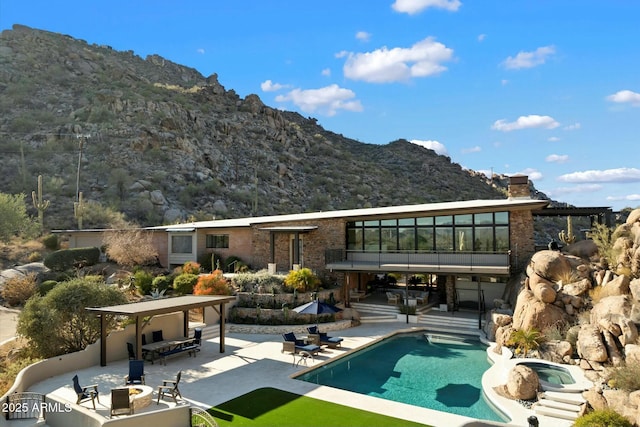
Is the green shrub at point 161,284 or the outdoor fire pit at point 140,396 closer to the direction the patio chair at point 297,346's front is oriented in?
the outdoor fire pit

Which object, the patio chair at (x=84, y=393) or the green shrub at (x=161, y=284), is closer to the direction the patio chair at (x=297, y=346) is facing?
the patio chair

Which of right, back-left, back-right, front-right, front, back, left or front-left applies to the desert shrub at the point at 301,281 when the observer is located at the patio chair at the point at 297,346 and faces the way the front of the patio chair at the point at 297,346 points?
back-left

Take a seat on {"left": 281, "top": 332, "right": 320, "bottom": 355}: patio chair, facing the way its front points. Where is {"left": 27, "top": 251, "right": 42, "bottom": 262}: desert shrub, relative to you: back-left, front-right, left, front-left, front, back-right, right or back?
back

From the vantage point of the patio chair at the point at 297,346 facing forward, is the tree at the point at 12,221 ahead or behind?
behind

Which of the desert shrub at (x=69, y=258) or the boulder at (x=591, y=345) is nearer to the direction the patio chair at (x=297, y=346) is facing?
the boulder

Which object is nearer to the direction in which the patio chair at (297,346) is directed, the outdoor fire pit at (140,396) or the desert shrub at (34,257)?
the outdoor fire pit

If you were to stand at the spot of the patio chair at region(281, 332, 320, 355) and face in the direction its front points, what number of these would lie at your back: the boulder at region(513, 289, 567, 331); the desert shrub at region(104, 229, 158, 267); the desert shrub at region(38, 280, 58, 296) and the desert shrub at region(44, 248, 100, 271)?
3

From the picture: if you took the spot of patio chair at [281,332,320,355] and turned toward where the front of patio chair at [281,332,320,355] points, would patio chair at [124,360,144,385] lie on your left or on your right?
on your right

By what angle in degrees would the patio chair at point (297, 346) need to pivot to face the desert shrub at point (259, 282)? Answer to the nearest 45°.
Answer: approximately 135° to its left

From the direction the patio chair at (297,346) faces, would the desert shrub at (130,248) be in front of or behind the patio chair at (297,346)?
behind

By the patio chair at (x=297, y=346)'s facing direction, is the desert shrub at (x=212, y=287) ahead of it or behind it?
behind

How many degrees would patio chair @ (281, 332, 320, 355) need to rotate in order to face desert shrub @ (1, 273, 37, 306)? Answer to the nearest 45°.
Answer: approximately 180°
